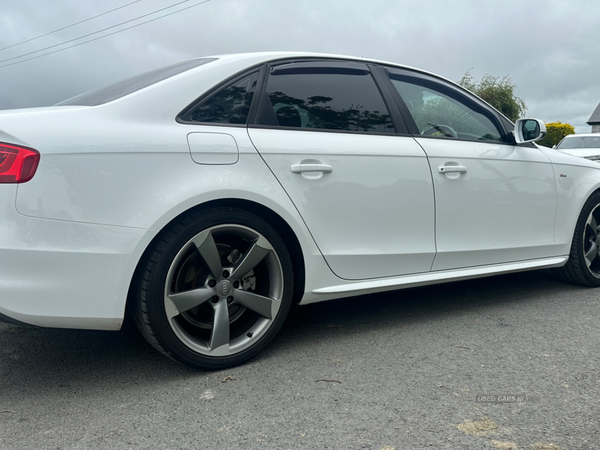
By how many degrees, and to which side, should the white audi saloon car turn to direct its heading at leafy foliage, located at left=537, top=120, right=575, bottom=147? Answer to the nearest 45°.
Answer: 0° — it already faces it

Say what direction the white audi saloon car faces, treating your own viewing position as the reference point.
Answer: facing away from the viewer and to the right of the viewer

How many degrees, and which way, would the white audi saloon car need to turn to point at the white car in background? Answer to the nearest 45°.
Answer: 0° — it already faces it
